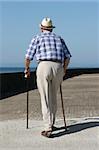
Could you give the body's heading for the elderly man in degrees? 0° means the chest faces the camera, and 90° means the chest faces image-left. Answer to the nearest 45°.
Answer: approximately 180°
